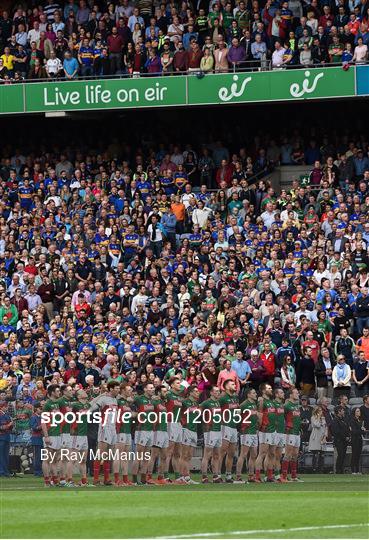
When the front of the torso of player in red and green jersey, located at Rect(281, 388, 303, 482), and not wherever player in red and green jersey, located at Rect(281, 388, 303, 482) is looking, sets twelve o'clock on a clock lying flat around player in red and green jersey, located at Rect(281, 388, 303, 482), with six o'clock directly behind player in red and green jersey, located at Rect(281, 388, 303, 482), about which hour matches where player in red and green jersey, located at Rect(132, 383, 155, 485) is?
player in red and green jersey, located at Rect(132, 383, 155, 485) is roughly at 4 o'clock from player in red and green jersey, located at Rect(281, 388, 303, 482).

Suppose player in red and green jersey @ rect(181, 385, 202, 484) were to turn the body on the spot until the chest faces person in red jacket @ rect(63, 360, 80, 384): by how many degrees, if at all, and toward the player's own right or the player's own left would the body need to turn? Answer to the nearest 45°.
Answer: approximately 135° to the player's own left

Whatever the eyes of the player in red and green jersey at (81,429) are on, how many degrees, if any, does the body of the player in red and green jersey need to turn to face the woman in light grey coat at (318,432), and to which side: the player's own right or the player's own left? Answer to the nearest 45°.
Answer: approximately 45° to the player's own left

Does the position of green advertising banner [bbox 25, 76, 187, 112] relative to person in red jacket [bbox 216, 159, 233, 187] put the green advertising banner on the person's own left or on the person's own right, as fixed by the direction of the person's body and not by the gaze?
on the person's own right

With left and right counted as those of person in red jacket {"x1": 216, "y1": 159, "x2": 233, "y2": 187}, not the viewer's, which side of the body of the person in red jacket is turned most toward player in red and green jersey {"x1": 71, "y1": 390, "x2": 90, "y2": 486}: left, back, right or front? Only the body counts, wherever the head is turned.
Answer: front

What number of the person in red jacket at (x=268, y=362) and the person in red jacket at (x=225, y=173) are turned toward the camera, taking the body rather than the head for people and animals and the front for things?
2

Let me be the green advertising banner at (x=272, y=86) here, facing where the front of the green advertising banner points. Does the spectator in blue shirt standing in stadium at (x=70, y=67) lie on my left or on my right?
on my right

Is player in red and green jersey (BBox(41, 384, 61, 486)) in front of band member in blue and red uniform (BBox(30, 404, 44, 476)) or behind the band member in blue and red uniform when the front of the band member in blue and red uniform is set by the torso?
in front

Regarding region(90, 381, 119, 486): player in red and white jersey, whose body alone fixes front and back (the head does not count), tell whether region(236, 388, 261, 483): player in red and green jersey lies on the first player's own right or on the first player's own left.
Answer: on the first player's own left

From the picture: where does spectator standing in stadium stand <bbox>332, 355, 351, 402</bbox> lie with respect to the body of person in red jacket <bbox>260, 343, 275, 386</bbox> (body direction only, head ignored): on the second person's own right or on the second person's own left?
on the second person's own left

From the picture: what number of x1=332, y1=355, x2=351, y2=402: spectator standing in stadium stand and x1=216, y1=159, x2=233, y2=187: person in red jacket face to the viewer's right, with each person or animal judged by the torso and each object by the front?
0

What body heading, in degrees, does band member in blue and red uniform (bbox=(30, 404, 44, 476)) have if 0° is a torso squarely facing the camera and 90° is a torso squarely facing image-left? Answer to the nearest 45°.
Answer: approximately 315°

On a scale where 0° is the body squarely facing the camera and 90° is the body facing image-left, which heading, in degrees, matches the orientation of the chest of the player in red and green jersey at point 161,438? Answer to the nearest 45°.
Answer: approximately 315°

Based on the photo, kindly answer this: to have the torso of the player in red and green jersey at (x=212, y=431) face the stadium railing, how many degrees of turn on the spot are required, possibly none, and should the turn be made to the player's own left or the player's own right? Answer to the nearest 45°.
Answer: approximately 135° to the player's own left
